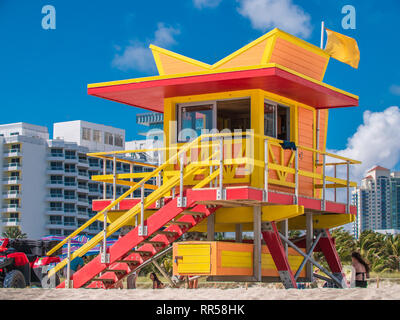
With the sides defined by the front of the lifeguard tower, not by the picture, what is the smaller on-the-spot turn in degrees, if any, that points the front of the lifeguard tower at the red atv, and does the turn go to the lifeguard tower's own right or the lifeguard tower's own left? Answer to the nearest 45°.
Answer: approximately 45° to the lifeguard tower's own right

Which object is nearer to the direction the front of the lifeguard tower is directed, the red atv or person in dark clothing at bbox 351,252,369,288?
the red atv

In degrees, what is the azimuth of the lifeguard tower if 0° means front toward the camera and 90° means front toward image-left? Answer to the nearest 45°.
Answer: approximately 45°

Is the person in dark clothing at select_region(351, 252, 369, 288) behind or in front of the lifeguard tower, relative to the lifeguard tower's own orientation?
behind
